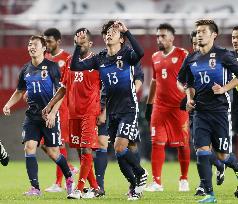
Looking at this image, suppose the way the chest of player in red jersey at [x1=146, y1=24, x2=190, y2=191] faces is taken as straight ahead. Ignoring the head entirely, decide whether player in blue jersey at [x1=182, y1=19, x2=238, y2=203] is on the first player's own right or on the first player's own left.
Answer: on the first player's own left

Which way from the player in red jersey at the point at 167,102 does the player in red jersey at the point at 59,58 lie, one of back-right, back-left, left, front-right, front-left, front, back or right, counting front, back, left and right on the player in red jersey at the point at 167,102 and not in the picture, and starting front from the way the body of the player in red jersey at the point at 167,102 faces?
front-right

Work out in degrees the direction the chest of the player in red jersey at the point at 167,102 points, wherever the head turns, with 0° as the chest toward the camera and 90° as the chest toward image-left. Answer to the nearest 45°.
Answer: approximately 45°

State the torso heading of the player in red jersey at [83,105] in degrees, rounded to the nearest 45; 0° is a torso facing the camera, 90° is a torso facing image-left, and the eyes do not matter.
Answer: approximately 45°

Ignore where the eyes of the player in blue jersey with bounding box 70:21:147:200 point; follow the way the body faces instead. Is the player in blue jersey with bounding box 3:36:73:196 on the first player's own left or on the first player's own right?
on the first player's own right

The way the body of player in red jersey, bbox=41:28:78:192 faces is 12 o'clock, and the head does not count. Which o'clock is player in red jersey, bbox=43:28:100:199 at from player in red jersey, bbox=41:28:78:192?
player in red jersey, bbox=43:28:100:199 is roughly at 10 o'clock from player in red jersey, bbox=41:28:78:192.

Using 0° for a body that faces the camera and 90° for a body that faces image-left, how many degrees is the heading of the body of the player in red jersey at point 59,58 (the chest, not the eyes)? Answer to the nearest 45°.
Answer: approximately 45°

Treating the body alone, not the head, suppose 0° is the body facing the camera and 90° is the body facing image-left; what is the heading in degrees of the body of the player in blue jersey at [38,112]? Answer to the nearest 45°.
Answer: approximately 45°

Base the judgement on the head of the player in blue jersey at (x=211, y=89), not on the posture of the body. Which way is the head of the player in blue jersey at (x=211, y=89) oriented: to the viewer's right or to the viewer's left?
to the viewer's left
